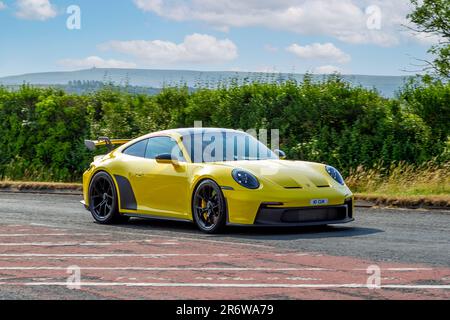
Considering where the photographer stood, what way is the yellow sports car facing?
facing the viewer and to the right of the viewer

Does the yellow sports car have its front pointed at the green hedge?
no
